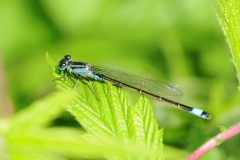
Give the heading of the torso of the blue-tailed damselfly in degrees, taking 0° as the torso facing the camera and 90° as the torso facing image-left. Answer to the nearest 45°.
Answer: approximately 90°
